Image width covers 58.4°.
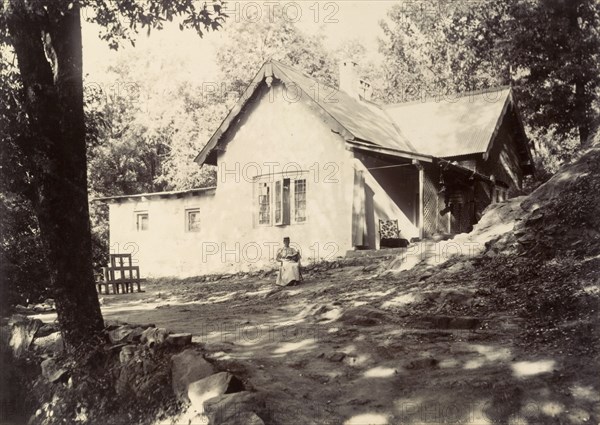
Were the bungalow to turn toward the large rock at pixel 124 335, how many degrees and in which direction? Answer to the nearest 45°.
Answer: approximately 45° to its right

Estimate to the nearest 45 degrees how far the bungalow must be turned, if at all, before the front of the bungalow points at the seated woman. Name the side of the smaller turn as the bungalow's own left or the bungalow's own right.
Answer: approximately 45° to the bungalow's own right

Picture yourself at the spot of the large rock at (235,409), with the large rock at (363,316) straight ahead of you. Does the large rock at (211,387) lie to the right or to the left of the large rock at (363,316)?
left

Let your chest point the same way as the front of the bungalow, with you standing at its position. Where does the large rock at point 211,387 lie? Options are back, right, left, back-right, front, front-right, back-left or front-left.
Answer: front-right

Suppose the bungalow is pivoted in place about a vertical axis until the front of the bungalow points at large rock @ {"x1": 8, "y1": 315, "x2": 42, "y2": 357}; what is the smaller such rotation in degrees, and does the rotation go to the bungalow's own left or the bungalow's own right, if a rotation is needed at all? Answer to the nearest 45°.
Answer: approximately 90° to the bungalow's own right

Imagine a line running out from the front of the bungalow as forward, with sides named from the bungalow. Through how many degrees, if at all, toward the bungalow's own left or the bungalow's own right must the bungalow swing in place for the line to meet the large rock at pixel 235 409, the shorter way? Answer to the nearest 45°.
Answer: approximately 45° to the bungalow's own right

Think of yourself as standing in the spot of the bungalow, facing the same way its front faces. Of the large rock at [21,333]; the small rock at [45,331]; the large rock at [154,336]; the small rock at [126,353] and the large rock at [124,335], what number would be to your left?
0

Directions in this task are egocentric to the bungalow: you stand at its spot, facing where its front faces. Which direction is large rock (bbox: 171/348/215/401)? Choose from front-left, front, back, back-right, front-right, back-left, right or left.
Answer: front-right

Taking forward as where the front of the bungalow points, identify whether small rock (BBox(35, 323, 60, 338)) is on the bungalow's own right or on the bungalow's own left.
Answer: on the bungalow's own right

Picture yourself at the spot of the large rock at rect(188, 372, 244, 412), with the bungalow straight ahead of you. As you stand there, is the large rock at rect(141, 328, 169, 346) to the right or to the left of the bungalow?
left

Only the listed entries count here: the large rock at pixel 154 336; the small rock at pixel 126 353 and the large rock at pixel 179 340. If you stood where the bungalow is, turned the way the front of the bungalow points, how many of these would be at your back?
0

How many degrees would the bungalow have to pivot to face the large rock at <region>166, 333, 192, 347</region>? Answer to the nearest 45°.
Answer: approximately 45° to its right

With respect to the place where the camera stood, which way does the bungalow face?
facing the viewer and to the right of the viewer

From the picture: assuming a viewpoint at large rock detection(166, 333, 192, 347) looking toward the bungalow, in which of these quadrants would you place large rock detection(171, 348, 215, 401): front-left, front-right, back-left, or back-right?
back-right
